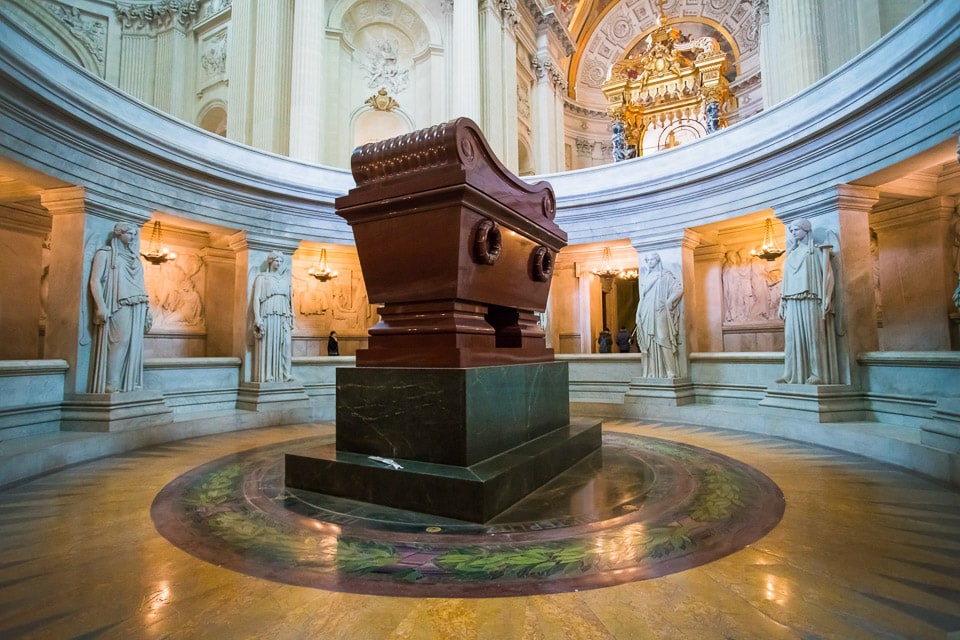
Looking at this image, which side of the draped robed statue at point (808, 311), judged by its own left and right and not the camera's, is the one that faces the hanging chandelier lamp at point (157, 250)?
front

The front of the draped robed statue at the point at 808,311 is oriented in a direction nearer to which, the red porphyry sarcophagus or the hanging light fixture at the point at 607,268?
the red porphyry sarcophagus

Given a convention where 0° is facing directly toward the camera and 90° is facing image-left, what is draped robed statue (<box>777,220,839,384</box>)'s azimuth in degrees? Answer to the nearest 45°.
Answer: approximately 45°

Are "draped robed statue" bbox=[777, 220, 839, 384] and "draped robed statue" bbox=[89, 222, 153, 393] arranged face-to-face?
yes

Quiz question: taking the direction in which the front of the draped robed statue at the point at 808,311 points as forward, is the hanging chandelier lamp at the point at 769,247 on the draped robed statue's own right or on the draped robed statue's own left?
on the draped robed statue's own right

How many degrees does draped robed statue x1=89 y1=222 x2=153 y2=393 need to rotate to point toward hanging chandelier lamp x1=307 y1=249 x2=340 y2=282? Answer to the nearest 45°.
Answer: approximately 90° to its left

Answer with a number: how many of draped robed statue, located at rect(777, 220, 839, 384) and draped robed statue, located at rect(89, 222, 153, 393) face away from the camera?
0

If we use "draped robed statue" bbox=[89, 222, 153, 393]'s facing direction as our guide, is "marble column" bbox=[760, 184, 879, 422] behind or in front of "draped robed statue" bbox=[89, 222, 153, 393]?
in front

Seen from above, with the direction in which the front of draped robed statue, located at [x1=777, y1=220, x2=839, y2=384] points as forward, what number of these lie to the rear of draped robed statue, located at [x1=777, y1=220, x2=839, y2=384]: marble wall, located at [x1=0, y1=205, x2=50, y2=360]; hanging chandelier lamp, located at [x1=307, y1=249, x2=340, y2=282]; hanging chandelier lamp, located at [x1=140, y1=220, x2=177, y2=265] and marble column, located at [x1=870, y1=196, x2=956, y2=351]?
1

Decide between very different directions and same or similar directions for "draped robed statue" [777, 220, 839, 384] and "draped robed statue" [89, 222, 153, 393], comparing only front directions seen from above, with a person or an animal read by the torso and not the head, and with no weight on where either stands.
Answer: very different directions

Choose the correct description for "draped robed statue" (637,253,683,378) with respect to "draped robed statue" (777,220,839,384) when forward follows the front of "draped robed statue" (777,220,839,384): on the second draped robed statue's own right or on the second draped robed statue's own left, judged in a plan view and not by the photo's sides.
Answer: on the second draped robed statue's own right

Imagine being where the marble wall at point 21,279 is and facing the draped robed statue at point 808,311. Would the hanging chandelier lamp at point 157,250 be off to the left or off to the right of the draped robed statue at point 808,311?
left

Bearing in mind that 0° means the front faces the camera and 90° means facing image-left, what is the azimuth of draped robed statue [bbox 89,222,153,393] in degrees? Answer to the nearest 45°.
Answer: approximately 315°

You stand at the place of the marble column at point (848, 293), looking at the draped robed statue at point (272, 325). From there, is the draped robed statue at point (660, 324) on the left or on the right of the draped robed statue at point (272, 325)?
right

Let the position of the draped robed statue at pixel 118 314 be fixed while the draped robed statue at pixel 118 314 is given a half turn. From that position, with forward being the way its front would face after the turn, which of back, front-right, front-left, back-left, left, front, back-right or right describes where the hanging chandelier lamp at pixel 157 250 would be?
front-right

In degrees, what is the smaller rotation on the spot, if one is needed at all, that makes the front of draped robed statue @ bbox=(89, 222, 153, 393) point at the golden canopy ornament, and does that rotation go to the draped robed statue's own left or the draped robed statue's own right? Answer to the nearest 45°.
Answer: approximately 45° to the draped robed statue's own left
